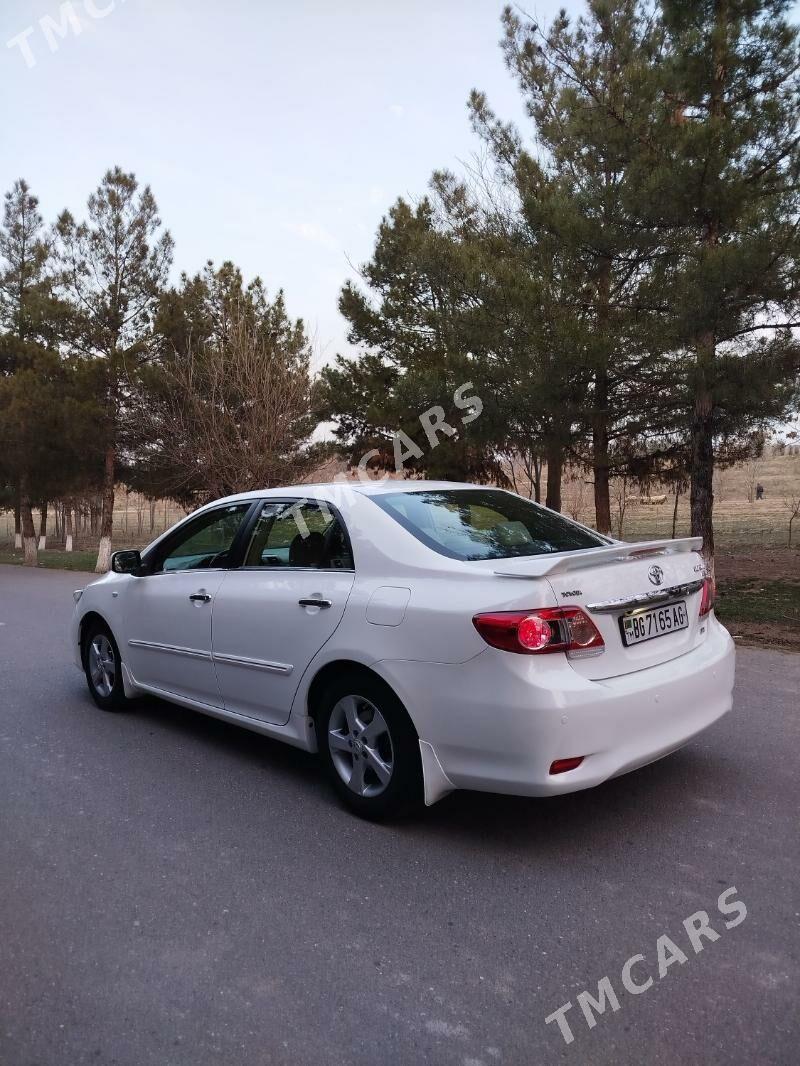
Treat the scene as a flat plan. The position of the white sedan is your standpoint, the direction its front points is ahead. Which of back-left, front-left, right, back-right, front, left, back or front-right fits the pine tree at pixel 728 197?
right

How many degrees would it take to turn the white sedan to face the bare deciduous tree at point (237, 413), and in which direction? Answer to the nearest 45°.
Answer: approximately 45° to its right

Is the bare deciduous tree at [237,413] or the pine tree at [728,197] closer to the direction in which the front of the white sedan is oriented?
the bare deciduous tree

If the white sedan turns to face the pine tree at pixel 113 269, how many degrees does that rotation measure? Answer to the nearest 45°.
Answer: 0° — it already faces it

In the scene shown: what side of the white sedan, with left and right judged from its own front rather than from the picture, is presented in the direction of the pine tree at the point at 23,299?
front

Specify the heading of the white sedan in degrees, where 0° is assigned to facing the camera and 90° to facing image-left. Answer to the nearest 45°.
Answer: approximately 135°

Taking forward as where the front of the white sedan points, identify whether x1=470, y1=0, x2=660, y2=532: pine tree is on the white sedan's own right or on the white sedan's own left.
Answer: on the white sedan's own right
